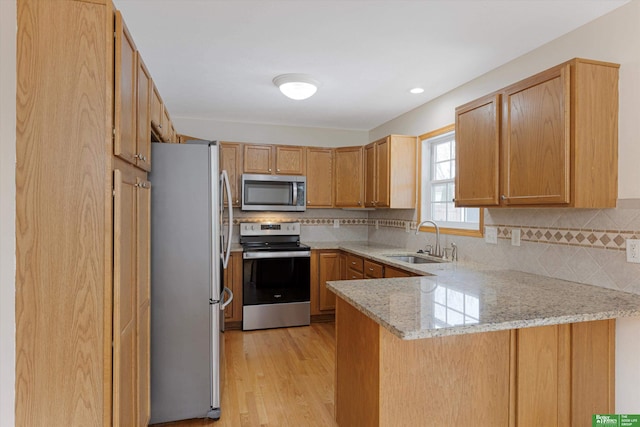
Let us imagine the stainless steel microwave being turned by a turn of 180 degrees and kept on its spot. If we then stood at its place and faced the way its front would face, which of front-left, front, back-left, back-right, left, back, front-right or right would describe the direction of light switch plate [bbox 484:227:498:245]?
back-right

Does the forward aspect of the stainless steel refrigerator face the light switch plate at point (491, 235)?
yes

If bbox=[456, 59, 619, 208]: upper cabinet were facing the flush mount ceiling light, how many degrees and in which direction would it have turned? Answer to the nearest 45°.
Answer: approximately 45° to its right

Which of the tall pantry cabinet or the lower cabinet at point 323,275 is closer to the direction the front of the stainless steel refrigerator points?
the lower cabinet

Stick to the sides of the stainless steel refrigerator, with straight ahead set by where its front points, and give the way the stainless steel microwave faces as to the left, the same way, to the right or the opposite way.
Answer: to the right

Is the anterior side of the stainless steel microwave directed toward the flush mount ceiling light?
yes

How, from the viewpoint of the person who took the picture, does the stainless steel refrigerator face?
facing to the right of the viewer
